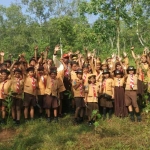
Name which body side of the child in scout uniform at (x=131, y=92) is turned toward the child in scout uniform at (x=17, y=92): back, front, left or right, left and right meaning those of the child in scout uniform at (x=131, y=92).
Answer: right

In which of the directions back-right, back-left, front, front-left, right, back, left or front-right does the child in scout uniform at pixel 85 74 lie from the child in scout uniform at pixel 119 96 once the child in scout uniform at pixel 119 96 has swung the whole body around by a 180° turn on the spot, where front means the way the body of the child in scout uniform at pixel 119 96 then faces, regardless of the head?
left

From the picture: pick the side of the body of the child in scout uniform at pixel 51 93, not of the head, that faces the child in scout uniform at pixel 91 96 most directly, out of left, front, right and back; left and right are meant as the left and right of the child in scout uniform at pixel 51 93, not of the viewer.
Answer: left

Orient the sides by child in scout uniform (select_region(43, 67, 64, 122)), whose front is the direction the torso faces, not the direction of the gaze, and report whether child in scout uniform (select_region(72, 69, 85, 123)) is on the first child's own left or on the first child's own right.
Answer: on the first child's own left

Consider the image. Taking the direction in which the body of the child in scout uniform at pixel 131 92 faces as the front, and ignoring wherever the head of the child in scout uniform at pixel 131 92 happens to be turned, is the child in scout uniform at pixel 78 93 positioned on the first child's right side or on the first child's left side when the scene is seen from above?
on the first child's right side

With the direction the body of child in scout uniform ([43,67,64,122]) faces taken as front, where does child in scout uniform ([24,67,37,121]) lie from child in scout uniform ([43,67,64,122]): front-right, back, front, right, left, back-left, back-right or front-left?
right

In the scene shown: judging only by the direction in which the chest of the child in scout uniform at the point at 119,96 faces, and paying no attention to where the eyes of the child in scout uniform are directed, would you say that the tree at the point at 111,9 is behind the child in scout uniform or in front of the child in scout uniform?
behind

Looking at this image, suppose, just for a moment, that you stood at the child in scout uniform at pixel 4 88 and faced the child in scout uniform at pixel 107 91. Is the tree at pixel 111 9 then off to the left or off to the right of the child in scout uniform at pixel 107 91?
left

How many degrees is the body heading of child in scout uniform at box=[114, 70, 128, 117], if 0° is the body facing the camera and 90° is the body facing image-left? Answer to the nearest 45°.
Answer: approximately 0°
